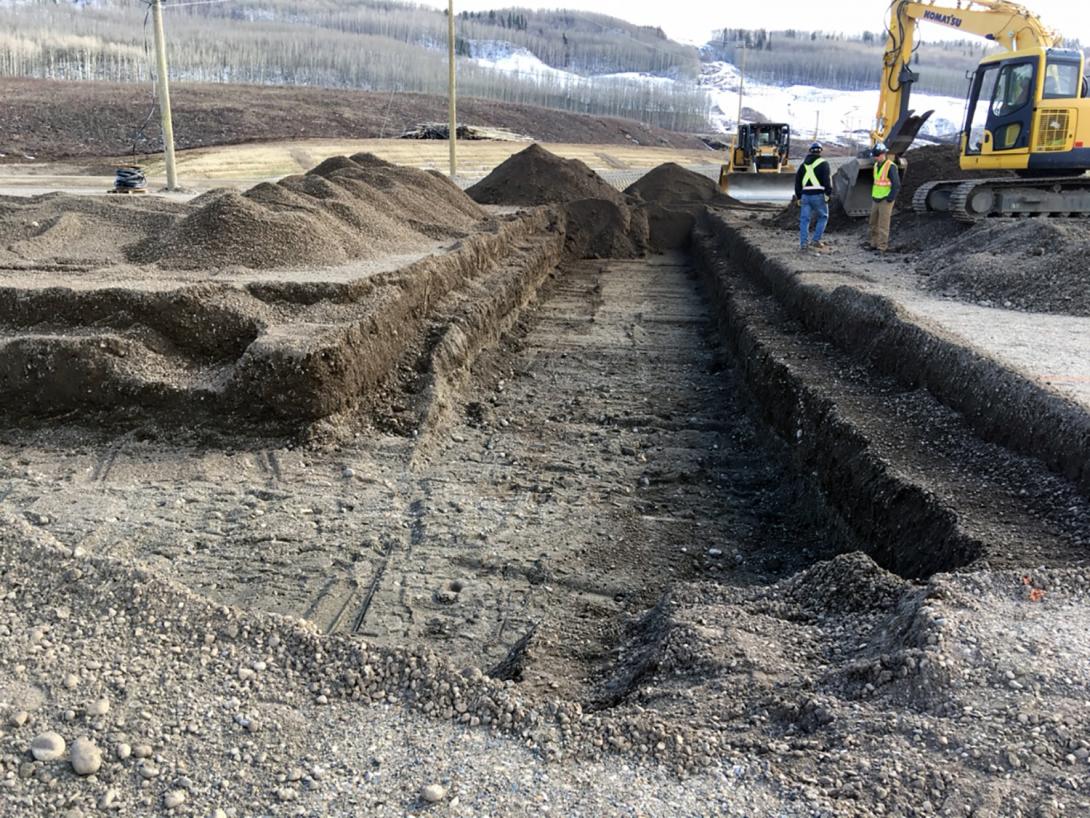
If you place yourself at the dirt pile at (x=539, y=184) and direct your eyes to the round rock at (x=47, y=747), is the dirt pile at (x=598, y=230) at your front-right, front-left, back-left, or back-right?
front-left

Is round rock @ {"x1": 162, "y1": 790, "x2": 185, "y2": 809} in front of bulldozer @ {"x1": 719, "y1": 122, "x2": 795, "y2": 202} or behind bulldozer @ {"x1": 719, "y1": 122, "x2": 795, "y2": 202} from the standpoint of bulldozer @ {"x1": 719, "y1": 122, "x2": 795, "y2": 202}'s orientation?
in front

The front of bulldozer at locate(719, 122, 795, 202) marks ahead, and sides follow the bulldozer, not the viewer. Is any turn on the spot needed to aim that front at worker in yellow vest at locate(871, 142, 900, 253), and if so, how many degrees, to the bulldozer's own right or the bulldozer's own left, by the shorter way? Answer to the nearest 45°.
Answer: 0° — it already faces them

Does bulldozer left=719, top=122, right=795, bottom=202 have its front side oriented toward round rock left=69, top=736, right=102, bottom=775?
yes

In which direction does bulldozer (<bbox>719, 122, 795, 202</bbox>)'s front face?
toward the camera

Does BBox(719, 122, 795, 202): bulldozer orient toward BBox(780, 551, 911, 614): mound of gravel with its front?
yes

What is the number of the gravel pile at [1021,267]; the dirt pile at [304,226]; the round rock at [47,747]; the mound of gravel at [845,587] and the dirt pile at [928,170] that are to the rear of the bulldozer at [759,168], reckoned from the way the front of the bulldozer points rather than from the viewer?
0

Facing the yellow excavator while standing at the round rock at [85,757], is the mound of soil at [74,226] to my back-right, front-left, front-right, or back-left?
front-left

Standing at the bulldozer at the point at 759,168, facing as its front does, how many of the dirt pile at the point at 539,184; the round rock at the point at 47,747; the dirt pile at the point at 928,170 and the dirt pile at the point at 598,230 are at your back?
0

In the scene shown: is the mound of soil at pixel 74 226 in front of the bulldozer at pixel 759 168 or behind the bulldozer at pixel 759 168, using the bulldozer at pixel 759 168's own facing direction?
in front

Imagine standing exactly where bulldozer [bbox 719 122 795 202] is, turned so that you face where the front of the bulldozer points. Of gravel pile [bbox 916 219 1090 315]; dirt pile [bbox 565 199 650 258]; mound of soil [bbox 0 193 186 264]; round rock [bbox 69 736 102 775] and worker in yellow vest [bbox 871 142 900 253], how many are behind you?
0

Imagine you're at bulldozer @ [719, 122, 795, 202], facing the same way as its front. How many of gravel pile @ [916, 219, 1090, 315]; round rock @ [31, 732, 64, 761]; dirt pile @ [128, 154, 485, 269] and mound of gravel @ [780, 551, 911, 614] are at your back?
0

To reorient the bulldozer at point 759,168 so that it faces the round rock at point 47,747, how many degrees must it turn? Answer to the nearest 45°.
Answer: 0° — it already faces it

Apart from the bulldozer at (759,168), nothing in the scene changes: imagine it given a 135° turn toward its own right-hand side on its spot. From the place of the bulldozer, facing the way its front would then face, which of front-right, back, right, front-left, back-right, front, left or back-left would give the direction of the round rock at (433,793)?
back-left

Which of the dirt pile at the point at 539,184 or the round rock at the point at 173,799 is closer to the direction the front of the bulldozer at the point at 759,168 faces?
the round rock

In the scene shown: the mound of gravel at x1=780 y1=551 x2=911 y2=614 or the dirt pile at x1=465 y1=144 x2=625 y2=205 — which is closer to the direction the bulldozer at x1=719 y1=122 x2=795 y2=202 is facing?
the mound of gravel
